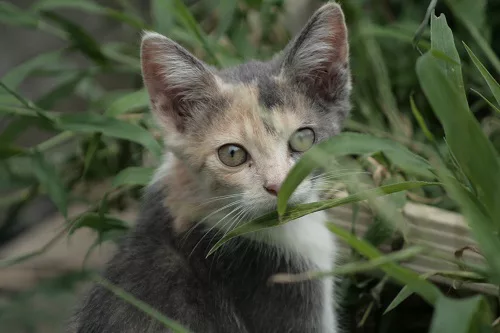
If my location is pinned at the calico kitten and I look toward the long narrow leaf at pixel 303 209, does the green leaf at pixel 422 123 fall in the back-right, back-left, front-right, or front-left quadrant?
front-left

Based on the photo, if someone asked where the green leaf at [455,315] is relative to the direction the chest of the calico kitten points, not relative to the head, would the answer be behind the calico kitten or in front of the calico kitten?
in front

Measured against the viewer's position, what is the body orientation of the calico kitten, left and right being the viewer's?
facing the viewer and to the right of the viewer

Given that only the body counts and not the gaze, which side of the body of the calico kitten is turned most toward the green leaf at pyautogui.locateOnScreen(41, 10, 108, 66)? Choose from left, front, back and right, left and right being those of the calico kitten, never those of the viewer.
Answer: back

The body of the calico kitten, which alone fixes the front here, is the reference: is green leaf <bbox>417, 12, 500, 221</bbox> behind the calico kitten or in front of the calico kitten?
in front

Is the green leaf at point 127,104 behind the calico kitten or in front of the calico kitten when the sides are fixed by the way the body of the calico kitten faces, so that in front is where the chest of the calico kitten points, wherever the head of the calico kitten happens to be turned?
behind

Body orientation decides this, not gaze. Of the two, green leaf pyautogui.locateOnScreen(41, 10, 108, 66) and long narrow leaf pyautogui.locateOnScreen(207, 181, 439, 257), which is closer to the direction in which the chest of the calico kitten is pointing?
the long narrow leaf

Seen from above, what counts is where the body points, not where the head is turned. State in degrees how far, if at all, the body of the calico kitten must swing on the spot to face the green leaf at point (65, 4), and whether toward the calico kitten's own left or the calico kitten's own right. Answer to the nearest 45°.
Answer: approximately 180°
